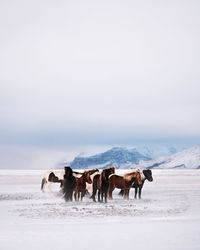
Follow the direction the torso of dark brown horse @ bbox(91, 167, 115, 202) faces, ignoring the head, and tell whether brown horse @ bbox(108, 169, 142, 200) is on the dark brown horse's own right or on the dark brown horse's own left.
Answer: on the dark brown horse's own left

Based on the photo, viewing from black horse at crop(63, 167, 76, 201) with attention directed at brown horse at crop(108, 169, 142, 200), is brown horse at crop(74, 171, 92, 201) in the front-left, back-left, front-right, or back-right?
front-left

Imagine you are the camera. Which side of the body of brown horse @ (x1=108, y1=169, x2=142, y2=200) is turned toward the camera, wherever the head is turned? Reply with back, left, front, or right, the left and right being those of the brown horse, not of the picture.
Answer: right

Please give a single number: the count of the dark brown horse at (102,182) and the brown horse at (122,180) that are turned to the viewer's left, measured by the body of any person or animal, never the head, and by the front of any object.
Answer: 0

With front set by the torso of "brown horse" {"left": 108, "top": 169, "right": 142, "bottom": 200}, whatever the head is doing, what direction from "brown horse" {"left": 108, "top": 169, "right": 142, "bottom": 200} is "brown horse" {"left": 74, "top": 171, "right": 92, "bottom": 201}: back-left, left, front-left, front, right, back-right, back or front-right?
back

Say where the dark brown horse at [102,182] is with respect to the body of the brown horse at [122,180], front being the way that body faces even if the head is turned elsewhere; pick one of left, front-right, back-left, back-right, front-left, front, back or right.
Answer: back-right

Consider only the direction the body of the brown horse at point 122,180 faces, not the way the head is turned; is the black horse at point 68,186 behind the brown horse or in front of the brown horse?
behind

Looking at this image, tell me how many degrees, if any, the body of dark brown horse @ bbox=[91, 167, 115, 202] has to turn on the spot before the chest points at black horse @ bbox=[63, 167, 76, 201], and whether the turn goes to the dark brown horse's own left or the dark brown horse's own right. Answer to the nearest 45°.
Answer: approximately 135° to the dark brown horse's own right
